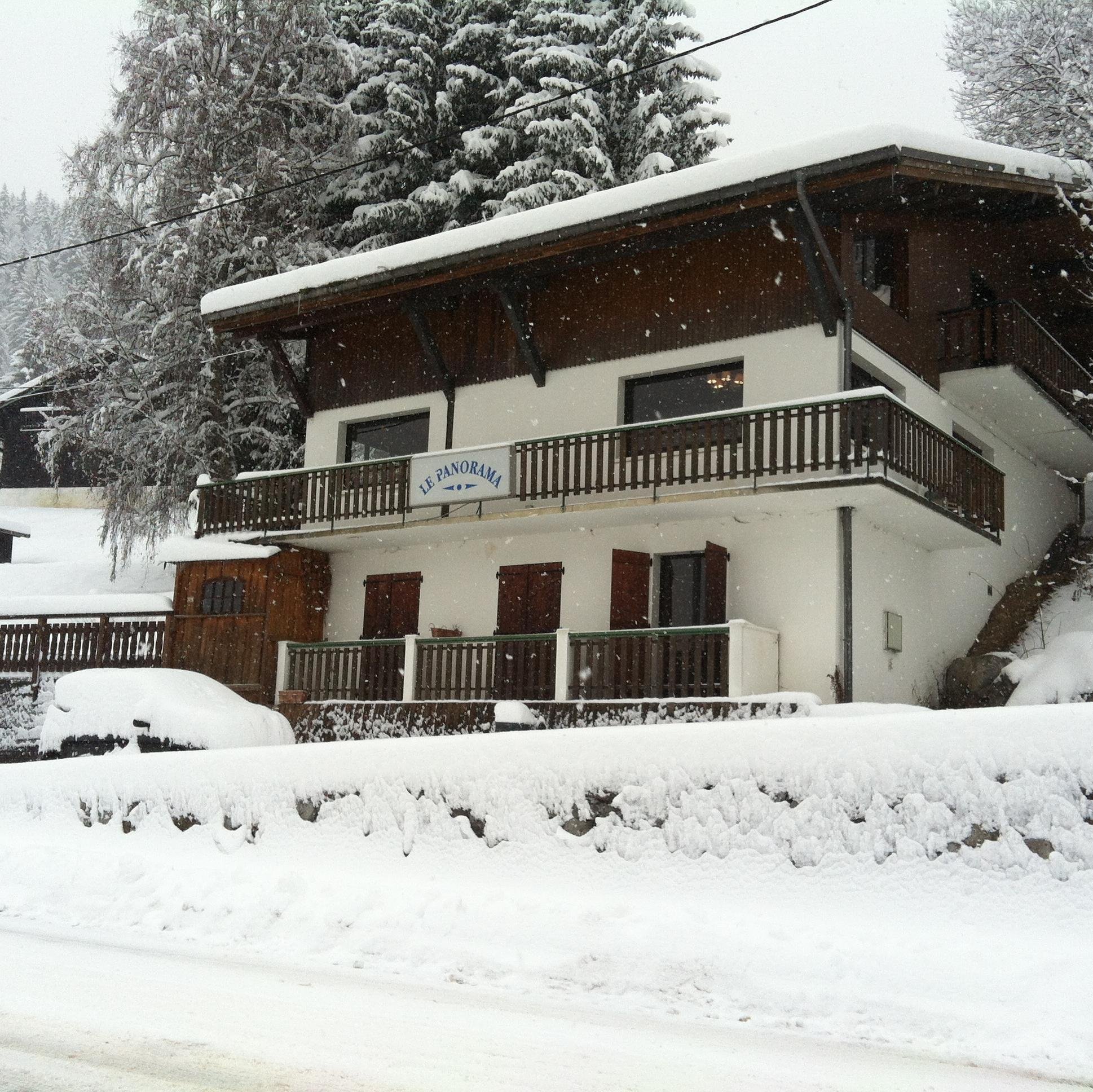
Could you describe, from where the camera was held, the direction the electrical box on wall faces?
facing the viewer and to the right of the viewer

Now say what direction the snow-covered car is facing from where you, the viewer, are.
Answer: facing to the right of the viewer

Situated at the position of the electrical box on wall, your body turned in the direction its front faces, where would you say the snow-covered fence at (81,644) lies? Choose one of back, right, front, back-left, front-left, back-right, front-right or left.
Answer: back-right

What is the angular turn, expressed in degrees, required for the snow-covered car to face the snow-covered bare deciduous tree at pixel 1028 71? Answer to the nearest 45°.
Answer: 0° — it already faces it

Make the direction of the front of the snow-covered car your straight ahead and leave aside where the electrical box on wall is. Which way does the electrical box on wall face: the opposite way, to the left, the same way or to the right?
to the right

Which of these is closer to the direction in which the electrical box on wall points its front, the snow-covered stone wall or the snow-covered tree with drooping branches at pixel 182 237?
the snow-covered stone wall

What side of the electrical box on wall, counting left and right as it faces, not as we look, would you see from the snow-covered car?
right

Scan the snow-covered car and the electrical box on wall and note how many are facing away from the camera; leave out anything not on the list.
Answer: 0
